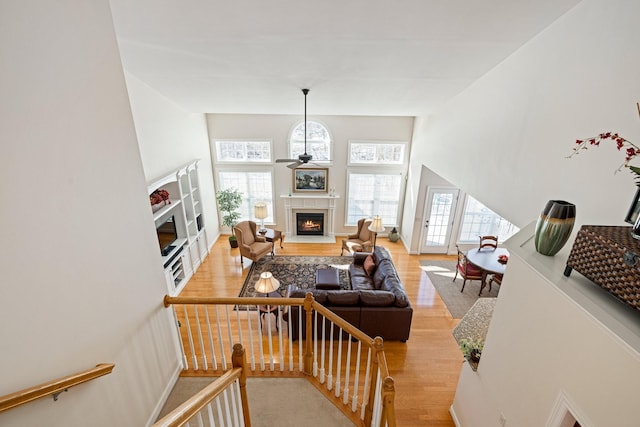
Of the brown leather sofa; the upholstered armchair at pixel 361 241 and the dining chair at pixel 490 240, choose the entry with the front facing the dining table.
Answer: the dining chair

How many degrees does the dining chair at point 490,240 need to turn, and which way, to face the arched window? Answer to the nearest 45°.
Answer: approximately 90° to its right

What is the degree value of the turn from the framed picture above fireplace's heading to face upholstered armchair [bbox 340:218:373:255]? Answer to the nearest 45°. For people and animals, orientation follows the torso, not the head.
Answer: approximately 45° to its left

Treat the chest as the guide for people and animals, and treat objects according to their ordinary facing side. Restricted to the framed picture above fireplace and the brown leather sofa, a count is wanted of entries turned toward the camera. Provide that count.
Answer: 1

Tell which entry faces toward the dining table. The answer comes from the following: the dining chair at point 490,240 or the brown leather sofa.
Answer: the dining chair

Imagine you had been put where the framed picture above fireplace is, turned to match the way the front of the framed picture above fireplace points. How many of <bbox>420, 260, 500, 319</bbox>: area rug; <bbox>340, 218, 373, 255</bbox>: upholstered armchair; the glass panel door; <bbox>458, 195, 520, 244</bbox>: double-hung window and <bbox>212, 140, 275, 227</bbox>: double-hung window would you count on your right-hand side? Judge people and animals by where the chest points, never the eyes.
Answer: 1

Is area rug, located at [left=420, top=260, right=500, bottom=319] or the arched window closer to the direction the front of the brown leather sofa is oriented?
the arched window

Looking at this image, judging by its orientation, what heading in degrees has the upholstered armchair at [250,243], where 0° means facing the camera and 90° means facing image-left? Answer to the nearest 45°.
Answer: approximately 315°

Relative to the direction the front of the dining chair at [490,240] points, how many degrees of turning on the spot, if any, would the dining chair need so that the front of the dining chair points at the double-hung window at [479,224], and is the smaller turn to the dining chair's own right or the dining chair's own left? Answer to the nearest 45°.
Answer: approximately 180°

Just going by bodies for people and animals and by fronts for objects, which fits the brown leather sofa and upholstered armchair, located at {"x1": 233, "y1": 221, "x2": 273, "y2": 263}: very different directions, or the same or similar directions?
very different directions

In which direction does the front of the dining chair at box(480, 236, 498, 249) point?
toward the camera

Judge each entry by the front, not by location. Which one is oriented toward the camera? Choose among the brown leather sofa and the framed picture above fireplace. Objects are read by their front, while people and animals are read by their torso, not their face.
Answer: the framed picture above fireplace

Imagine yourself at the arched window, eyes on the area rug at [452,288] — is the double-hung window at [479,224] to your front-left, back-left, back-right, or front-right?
front-left

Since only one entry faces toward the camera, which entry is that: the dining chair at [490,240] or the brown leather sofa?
the dining chair

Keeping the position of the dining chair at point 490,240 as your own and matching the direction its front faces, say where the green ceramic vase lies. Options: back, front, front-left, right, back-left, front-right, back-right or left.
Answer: front

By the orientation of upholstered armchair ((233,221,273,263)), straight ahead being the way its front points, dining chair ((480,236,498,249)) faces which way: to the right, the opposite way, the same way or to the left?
to the right

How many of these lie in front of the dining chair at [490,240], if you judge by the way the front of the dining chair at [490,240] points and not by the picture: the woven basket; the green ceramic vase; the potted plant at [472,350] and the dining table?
4

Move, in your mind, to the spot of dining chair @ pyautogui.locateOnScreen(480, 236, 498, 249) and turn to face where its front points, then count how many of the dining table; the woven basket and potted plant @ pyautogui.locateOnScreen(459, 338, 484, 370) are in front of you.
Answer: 3

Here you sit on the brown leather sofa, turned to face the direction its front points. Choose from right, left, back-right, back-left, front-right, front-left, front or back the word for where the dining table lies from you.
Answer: right

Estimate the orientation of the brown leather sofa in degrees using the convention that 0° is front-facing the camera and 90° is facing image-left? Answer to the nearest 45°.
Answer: approximately 135°
